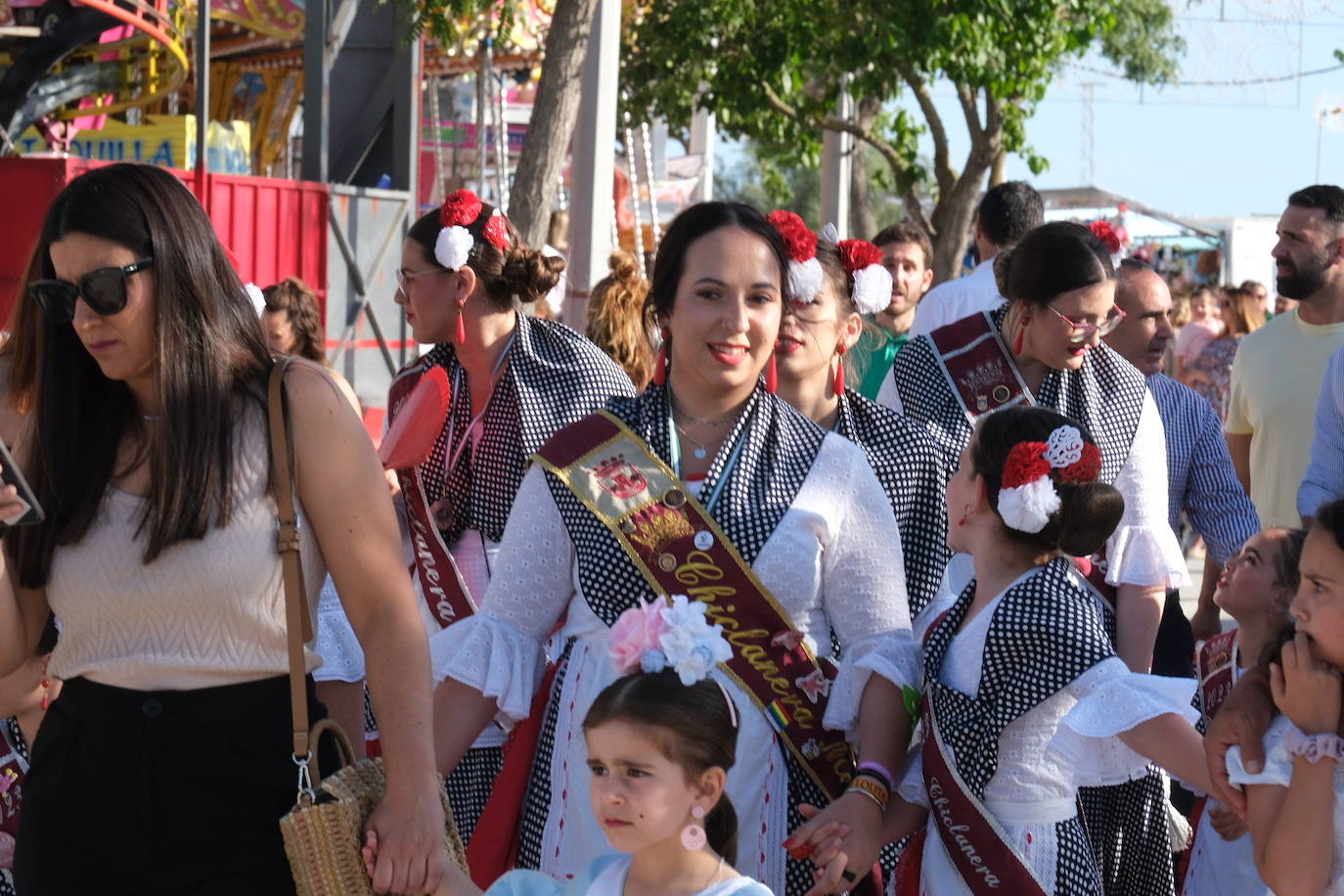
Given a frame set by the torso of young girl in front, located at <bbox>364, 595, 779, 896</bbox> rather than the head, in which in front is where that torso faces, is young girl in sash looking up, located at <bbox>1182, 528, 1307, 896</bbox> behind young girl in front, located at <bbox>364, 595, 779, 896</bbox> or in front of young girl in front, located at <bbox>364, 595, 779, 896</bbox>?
behind

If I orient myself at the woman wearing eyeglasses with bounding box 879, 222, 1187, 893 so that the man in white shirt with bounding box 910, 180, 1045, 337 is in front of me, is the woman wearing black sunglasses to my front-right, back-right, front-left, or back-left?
back-left

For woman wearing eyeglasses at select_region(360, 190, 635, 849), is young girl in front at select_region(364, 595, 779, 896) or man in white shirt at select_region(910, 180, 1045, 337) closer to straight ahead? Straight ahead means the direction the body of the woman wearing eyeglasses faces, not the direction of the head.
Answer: the young girl in front

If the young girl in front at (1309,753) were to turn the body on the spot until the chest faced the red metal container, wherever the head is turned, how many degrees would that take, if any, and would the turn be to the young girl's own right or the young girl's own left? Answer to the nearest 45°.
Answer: approximately 90° to the young girl's own right

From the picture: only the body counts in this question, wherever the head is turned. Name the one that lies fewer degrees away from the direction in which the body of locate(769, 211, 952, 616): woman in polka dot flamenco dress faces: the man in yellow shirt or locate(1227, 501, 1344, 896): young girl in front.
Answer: the young girl in front

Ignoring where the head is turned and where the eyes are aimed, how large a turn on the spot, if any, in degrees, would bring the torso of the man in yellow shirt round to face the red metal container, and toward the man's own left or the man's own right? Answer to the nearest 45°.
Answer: approximately 90° to the man's own right

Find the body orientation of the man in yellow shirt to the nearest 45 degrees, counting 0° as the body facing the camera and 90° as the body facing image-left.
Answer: approximately 45°

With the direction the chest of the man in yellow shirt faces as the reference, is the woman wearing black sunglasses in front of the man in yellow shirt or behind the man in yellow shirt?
in front

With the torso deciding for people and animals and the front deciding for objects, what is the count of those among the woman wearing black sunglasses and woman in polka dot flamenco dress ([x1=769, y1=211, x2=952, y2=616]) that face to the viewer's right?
0

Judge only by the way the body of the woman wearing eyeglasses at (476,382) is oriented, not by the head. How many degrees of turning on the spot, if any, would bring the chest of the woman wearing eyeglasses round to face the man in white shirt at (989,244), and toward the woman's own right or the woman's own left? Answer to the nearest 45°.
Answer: approximately 180°

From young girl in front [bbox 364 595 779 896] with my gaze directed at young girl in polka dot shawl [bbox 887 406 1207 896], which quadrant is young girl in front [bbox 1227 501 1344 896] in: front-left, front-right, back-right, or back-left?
front-right

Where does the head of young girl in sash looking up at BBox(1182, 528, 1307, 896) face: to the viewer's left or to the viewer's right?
to the viewer's left

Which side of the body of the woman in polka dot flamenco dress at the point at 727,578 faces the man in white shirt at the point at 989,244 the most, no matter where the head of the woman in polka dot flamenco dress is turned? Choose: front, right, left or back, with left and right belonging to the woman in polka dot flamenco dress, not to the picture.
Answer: back

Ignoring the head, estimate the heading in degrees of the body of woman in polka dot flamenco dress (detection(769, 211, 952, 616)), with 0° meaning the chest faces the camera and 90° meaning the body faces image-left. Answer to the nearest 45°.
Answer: approximately 45°

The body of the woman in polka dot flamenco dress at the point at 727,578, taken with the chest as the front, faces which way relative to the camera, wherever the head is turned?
toward the camera

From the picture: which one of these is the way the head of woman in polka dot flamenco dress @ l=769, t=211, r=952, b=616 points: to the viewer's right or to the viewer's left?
to the viewer's left

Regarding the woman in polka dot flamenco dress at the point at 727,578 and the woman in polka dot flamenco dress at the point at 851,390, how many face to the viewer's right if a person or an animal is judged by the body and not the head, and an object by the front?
0

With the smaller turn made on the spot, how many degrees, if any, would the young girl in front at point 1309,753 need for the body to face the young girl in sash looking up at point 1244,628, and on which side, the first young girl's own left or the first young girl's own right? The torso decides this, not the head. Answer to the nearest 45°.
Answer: approximately 135° to the first young girl's own right
